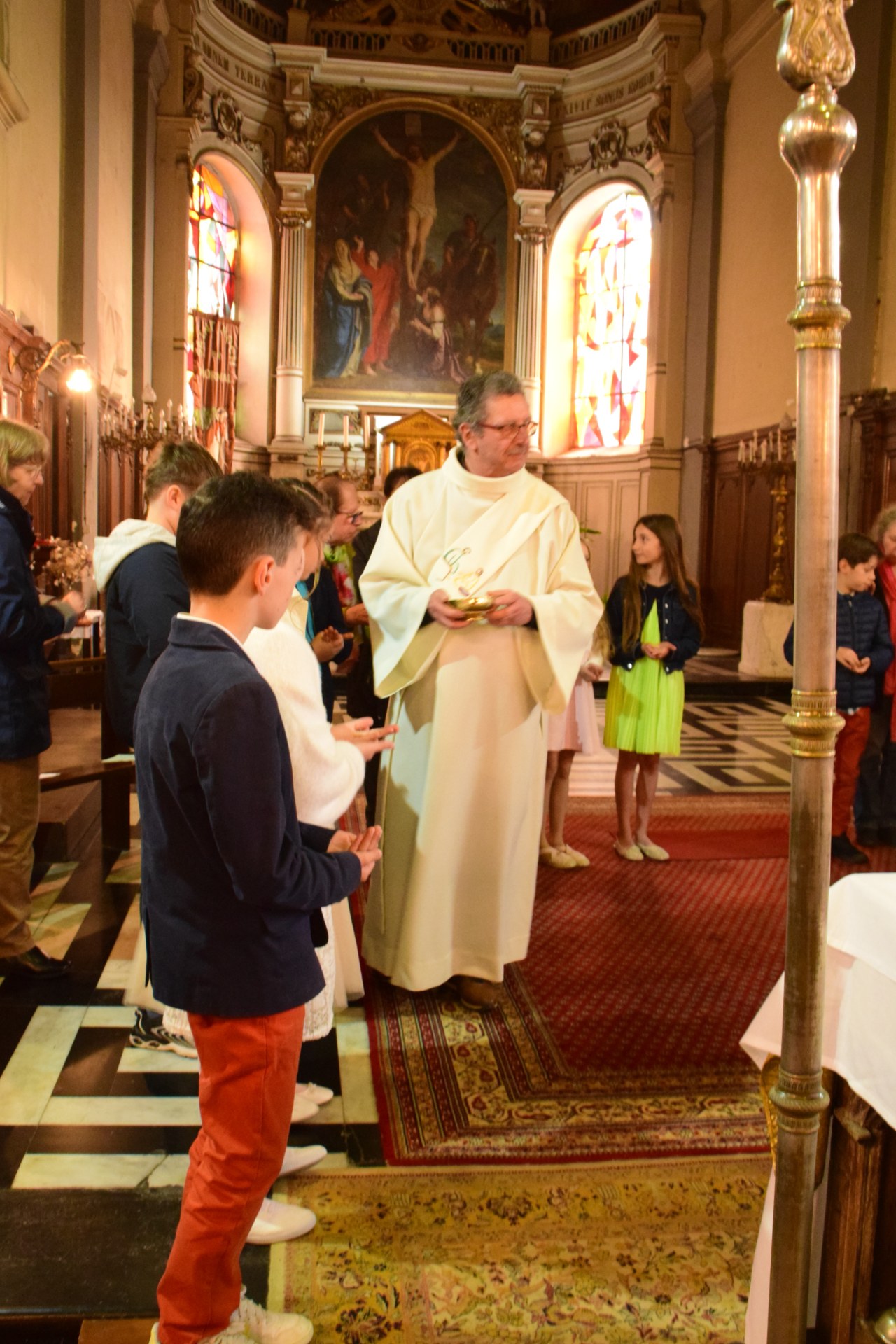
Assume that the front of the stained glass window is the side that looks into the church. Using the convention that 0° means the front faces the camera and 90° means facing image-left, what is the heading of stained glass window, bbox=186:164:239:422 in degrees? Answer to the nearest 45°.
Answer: approximately 315°

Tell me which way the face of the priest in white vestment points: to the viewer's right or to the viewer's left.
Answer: to the viewer's right

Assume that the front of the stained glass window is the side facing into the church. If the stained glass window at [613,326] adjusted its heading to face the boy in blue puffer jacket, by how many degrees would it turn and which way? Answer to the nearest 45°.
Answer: approximately 45° to its left

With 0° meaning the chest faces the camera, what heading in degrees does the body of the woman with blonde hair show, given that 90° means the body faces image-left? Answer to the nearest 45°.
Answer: approximately 270°

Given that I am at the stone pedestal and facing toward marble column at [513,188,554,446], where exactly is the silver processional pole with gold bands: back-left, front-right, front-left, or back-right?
back-left

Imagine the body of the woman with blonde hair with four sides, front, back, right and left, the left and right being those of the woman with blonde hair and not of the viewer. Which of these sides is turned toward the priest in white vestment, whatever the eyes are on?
front

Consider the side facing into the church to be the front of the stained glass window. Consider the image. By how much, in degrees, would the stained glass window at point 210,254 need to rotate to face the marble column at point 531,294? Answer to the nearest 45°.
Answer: approximately 45° to its left

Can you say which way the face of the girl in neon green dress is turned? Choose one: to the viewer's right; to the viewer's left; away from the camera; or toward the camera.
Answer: to the viewer's left

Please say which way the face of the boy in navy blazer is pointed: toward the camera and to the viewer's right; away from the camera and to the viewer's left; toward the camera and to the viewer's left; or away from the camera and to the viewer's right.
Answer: away from the camera and to the viewer's right

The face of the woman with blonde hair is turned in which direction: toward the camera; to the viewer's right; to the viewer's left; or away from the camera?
to the viewer's right

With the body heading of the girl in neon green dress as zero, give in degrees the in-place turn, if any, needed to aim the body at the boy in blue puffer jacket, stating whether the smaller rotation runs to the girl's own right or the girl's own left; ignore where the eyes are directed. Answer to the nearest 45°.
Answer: approximately 135° to the girl's own left

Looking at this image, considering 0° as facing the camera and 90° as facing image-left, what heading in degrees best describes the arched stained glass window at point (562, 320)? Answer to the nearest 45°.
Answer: approximately 45°
